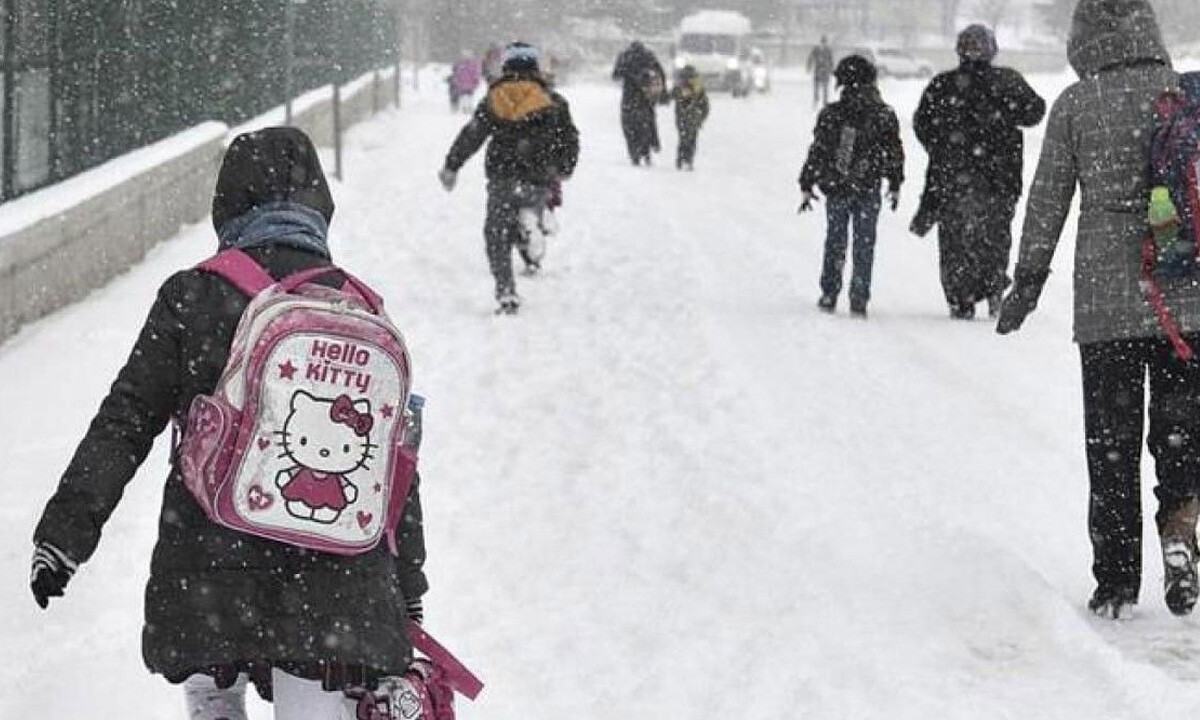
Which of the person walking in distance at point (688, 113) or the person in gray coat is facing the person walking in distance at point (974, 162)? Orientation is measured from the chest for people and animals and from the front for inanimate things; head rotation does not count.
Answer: the person in gray coat

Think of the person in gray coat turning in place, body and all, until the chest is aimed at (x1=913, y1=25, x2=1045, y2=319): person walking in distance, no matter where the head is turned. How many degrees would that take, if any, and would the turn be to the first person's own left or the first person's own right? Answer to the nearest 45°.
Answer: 0° — they already face them

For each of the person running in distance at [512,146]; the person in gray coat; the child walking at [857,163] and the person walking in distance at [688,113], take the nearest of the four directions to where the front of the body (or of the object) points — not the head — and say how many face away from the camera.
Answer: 4

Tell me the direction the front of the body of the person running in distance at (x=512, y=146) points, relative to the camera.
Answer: away from the camera

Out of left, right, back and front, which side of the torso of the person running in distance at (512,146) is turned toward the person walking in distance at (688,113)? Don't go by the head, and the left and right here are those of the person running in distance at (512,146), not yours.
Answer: front

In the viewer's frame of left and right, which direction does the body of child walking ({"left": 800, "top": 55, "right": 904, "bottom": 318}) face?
facing away from the viewer

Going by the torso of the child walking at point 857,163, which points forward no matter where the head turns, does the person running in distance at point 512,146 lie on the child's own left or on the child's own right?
on the child's own left

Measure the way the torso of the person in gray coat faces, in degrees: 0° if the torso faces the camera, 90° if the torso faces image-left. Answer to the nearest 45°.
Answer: approximately 180°

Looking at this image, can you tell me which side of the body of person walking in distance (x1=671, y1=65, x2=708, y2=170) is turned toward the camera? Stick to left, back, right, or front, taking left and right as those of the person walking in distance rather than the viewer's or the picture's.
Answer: back

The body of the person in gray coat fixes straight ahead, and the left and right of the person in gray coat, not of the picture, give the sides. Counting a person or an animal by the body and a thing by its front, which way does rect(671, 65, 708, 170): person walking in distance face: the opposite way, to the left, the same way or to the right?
the same way

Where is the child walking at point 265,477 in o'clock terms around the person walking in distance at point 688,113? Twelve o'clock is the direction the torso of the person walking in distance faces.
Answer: The child walking is roughly at 6 o'clock from the person walking in distance.
